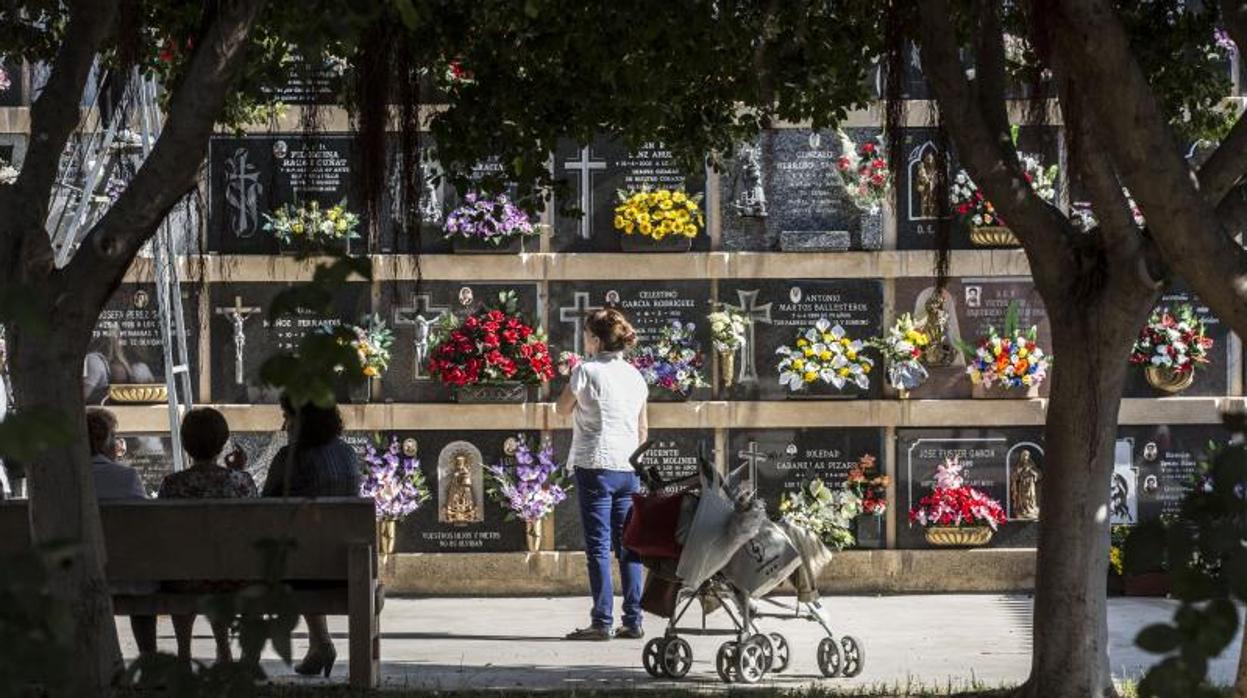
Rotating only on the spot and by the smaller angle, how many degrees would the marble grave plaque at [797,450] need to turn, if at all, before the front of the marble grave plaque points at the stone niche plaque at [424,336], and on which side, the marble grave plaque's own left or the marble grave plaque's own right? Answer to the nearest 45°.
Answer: approximately 90° to the marble grave plaque's own right

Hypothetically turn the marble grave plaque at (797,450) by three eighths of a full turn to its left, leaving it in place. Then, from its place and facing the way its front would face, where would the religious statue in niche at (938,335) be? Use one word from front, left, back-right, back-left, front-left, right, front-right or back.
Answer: front-right

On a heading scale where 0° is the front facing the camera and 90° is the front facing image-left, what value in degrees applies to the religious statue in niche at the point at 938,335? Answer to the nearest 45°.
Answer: approximately 0°

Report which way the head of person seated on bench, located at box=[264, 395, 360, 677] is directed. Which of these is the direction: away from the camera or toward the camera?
away from the camera

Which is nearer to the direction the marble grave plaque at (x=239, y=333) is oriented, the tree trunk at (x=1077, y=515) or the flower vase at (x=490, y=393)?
the tree trunk

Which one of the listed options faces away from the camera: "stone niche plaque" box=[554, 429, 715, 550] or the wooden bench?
the wooden bench

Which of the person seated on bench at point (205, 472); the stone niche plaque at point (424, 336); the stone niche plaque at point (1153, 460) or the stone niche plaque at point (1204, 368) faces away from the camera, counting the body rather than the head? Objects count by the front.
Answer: the person seated on bench

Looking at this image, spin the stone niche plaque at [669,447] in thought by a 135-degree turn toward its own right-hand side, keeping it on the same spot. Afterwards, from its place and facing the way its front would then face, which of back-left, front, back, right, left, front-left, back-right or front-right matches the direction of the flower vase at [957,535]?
back-right
